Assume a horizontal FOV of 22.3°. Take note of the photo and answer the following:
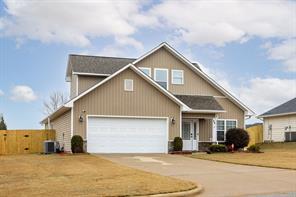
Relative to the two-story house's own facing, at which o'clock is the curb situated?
The curb is roughly at 12 o'clock from the two-story house.

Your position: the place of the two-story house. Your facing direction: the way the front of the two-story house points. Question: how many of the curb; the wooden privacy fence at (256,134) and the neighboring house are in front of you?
1

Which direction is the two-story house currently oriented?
toward the camera

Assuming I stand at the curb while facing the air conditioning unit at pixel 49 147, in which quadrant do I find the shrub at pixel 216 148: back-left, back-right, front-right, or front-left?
front-right

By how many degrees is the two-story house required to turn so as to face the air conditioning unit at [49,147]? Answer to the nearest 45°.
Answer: approximately 90° to its right

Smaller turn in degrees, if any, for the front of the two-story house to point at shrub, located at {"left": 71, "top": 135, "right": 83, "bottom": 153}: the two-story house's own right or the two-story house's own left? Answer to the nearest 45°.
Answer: approximately 45° to the two-story house's own right

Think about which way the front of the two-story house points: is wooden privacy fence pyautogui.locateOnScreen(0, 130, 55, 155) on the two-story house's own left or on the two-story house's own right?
on the two-story house's own right

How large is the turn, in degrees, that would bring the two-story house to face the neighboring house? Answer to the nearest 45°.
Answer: approximately 135° to its left

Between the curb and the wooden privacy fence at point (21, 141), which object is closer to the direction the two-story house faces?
the curb

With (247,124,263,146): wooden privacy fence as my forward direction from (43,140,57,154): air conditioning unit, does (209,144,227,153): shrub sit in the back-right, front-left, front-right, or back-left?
front-right

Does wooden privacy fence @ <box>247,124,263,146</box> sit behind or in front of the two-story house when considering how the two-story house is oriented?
behind

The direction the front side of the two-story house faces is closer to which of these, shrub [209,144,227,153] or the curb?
the curb
